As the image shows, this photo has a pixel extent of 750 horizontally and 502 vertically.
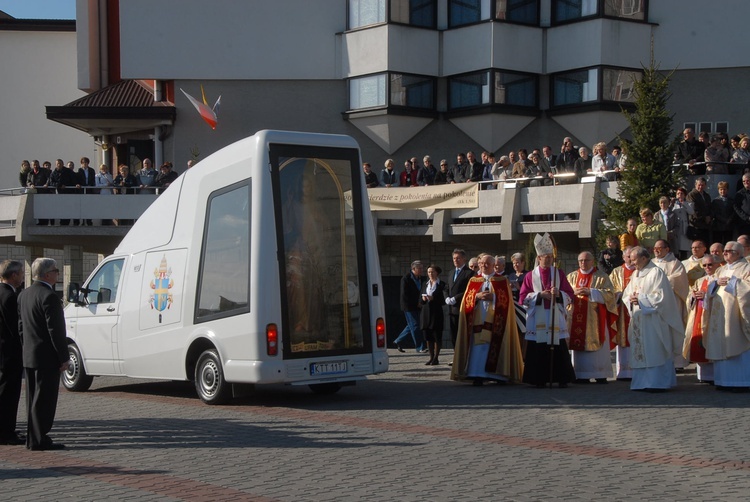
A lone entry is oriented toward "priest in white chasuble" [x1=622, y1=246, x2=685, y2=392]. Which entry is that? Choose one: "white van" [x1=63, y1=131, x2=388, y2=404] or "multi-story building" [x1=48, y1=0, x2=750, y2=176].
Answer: the multi-story building

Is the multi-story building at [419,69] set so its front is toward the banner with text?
yes

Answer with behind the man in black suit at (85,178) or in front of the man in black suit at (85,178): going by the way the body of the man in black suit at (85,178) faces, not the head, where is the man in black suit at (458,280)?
in front

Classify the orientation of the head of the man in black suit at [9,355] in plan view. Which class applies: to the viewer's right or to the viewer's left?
to the viewer's right

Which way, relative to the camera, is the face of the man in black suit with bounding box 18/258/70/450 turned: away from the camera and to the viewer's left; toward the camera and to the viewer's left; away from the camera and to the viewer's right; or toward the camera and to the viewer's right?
away from the camera and to the viewer's right

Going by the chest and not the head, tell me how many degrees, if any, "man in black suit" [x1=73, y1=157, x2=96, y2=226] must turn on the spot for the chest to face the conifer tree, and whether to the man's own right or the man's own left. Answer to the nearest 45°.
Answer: approximately 45° to the man's own left

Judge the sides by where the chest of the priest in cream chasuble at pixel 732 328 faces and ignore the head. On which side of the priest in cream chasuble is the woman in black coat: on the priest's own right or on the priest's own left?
on the priest's own right

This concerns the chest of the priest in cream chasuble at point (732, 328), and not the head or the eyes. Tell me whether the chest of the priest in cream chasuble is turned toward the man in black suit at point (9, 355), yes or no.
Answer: yes

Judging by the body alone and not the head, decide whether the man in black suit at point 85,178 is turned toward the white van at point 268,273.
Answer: yes

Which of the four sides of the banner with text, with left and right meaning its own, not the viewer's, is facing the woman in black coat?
front

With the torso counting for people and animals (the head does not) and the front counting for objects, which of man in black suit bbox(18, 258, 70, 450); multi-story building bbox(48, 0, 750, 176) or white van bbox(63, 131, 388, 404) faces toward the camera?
the multi-story building

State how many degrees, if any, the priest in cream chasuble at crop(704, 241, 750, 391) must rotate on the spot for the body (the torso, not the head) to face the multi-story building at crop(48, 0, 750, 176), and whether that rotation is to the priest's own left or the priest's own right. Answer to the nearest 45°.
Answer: approximately 90° to the priest's own right

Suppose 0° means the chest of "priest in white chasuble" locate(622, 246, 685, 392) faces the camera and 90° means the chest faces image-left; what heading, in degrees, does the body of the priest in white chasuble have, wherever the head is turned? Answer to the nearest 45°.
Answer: approximately 45°

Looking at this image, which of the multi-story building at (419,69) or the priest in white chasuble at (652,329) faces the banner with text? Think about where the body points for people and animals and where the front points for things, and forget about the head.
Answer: the multi-story building

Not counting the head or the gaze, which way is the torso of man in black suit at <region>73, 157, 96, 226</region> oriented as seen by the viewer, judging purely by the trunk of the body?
toward the camera

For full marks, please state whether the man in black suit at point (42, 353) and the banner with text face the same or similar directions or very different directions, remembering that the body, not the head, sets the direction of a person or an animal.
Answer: very different directions

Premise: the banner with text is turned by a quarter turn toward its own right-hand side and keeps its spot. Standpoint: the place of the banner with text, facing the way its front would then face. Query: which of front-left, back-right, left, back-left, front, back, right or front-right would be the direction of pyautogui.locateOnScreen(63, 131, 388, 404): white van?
left
